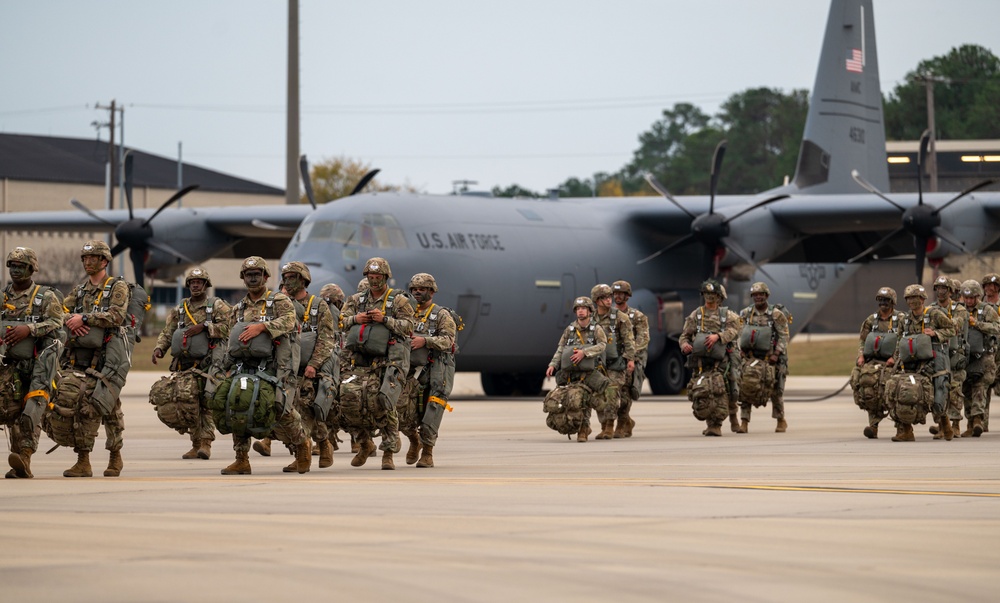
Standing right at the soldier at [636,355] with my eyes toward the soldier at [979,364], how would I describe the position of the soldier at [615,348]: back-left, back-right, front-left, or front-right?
back-right

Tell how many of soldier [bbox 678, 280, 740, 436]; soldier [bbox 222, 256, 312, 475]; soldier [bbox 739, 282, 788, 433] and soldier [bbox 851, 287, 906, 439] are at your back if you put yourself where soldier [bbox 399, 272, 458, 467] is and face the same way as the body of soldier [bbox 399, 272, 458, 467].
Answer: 3

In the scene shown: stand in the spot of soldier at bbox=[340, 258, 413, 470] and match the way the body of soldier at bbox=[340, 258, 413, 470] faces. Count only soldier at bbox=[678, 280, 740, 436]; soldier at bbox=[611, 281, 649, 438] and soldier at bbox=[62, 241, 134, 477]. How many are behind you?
2

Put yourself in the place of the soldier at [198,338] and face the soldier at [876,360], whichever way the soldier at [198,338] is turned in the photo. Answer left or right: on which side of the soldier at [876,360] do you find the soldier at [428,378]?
right

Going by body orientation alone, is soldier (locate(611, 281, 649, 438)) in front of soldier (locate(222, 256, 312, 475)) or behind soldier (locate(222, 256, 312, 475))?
behind

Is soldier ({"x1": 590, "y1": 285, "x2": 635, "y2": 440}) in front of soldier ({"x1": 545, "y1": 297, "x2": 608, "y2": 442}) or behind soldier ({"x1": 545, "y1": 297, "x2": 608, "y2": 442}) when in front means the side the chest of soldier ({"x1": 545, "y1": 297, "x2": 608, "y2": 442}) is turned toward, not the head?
behind

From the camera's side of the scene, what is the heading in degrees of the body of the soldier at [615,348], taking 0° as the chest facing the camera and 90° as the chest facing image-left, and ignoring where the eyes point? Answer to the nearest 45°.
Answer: approximately 45°
